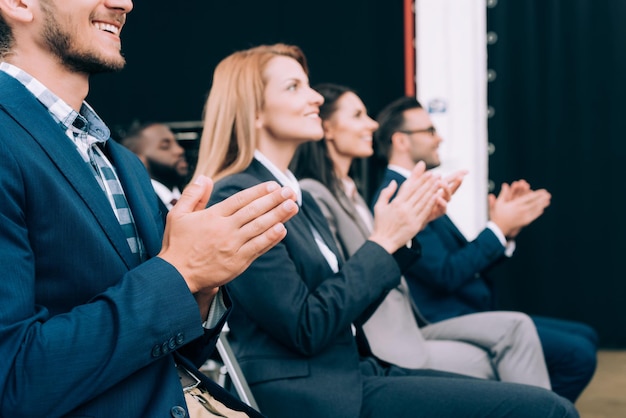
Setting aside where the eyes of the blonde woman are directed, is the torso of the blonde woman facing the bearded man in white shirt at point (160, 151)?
no

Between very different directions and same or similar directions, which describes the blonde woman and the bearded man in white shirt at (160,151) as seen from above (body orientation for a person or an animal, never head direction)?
same or similar directions

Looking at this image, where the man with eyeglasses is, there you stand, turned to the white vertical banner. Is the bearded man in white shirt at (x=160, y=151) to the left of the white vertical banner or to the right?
left

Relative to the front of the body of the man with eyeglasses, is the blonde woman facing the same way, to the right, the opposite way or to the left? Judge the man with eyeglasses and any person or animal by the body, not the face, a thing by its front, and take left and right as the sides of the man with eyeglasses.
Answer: the same way

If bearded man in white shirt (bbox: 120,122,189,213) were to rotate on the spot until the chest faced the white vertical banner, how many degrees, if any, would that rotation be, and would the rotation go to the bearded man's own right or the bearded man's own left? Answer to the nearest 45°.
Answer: approximately 45° to the bearded man's own left

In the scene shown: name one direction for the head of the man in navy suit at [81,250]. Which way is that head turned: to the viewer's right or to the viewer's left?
to the viewer's right

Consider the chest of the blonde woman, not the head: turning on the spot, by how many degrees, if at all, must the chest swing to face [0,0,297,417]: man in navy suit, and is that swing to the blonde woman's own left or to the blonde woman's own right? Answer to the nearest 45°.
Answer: approximately 135° to the blonde woman's own right

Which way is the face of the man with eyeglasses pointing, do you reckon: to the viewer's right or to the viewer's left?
to the viewer's right

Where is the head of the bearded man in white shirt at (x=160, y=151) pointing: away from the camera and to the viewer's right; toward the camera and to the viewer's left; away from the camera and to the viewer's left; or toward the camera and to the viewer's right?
toward the camera and to the viewer's right

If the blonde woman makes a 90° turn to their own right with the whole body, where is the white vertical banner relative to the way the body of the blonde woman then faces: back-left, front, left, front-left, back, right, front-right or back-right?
back

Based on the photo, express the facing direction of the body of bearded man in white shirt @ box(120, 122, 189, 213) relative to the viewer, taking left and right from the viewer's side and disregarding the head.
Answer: facing the viewer and to the right of the viewer

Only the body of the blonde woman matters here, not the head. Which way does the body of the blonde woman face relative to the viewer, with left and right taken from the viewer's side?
facing to the right of the viewer

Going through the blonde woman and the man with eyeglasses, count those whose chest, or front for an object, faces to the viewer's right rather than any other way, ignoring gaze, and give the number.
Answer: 2

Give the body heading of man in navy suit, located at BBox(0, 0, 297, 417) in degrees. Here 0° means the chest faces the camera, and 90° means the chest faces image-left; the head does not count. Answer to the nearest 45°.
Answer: approximately 315°

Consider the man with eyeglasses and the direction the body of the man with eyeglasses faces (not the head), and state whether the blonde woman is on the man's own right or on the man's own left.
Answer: on the man's own right

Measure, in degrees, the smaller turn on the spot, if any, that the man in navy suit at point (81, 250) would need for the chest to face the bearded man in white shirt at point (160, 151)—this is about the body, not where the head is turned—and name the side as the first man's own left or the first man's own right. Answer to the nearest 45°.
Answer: approximately 135° to the first man's own left

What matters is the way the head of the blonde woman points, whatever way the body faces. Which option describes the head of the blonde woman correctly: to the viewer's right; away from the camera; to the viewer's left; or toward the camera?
to the viewer's right

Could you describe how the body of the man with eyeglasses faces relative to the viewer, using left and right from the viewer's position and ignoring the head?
facing to the right of the viewer

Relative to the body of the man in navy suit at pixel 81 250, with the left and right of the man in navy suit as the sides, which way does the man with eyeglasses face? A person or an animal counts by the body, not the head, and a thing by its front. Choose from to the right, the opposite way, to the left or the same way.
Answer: the same way

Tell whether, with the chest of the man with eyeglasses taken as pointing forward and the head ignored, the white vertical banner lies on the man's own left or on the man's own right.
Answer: on the man's own left

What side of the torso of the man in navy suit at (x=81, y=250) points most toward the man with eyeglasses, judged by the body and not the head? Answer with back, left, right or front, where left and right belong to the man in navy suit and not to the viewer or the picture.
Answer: left
